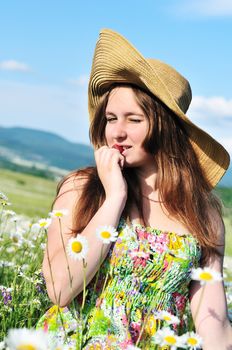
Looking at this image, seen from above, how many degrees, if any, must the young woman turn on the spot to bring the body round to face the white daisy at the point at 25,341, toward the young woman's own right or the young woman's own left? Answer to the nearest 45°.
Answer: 0° — they already face it

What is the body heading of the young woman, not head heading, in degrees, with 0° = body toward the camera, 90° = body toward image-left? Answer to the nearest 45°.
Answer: approximately 0°

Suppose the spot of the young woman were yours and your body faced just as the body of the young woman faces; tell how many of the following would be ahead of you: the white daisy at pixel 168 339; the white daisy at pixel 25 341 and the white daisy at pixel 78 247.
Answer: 3

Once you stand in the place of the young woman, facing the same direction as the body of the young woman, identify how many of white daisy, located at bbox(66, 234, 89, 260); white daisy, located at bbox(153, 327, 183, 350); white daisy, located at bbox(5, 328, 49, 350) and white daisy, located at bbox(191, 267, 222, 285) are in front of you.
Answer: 4

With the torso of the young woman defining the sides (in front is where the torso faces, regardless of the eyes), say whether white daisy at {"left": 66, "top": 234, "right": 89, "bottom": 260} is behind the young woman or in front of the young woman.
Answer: in front

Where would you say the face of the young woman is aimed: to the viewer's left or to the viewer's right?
to the viewer's left

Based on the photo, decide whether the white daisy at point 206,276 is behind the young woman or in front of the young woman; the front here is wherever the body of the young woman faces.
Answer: in front

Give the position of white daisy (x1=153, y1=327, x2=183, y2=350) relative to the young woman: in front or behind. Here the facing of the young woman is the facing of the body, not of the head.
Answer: in front
